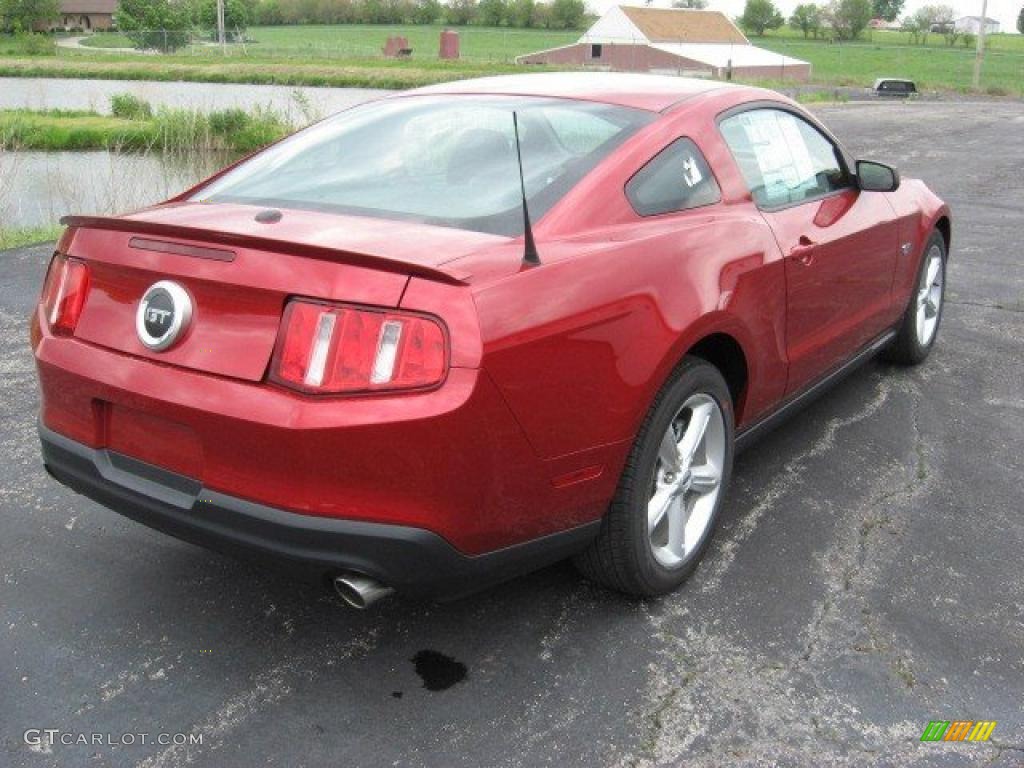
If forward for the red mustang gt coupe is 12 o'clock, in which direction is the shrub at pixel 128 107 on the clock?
The shrub is roughly at 10 o'clock from the red mustang gt coupe.

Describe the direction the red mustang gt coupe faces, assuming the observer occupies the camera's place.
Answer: facing away from the viewer and to the right of the viewer
